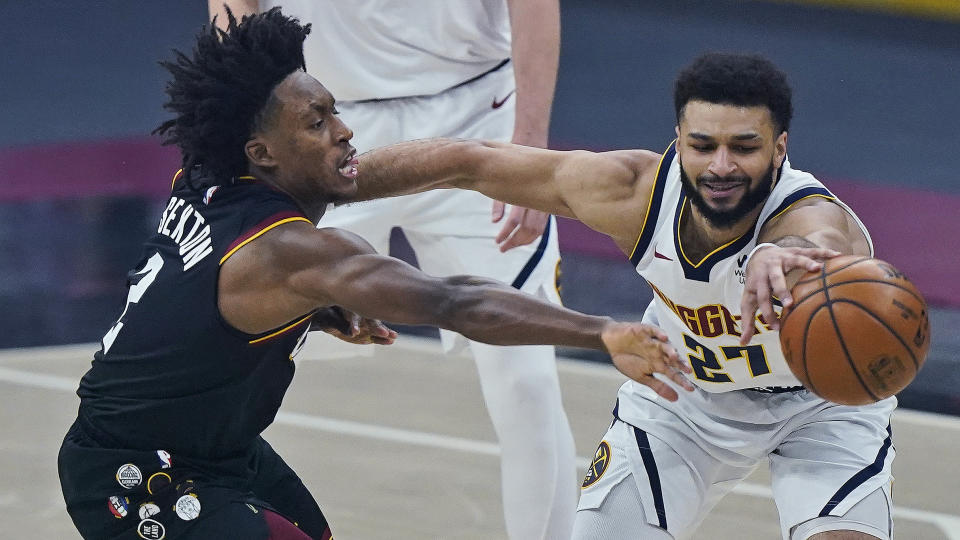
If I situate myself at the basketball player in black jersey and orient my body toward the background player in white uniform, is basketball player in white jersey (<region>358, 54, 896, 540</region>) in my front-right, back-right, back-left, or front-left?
front-right

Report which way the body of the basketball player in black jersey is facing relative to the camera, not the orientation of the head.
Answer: to the viewer's right

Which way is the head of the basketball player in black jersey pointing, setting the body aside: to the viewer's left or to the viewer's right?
to the viewer's right

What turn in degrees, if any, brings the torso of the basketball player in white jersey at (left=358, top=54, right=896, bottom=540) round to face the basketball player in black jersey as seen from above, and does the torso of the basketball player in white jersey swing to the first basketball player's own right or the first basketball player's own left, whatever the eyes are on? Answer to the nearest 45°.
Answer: approximately 45° to the first basketball player's own right

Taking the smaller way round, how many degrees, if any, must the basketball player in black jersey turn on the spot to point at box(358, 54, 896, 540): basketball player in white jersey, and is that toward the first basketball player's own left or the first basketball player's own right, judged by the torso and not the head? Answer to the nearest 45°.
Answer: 0° — they already face them

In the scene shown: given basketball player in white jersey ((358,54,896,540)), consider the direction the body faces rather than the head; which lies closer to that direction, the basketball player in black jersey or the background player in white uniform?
the basketball player in black jersey

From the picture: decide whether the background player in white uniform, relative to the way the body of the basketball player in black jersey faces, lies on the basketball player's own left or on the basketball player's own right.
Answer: on the basketball player's own left

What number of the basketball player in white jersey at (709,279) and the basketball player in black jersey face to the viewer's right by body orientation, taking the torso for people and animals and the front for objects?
1

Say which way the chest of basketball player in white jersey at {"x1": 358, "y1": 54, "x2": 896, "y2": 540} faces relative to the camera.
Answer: toward the camera

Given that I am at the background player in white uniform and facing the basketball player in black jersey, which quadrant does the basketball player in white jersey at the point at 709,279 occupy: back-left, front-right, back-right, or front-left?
front-left
